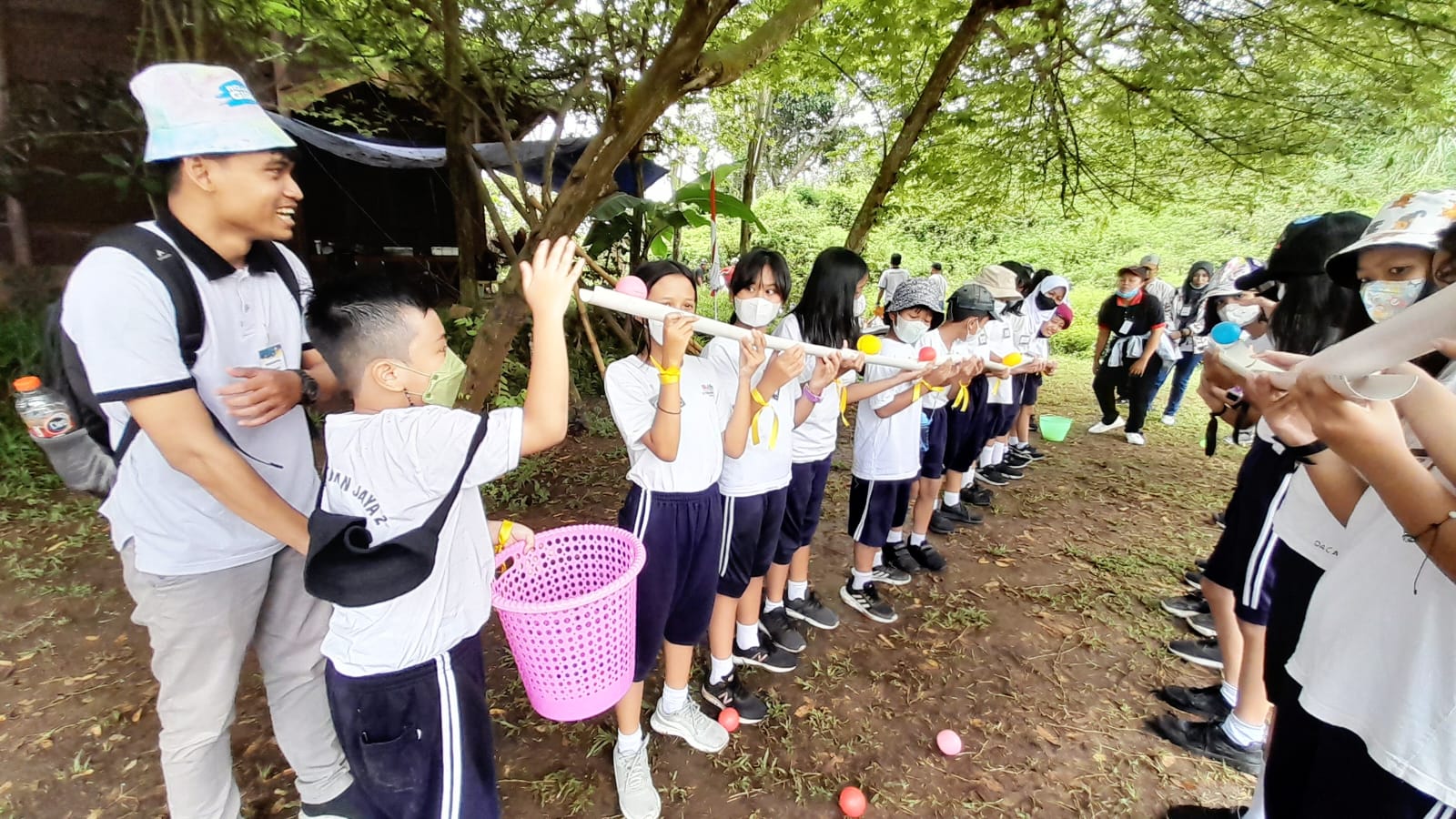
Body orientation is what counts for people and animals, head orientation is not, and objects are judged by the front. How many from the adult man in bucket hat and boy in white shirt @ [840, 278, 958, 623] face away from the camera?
0

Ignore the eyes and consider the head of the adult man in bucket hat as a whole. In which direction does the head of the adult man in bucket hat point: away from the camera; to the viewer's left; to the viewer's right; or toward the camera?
to the viewer's right

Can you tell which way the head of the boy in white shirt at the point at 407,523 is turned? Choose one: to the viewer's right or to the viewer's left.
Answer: to the viewer's right

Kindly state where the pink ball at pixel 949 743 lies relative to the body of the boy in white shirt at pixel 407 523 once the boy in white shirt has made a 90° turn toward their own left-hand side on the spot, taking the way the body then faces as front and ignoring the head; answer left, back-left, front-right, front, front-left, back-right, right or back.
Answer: back-right

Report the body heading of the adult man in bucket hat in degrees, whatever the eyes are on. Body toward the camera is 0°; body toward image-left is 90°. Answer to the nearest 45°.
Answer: approximately 315°

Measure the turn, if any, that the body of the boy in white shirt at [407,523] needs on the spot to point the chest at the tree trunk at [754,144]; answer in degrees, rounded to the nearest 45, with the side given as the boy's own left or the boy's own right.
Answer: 0° — they already face it

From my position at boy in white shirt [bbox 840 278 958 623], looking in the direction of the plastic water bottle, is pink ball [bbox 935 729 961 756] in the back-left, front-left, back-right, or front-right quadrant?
front-left

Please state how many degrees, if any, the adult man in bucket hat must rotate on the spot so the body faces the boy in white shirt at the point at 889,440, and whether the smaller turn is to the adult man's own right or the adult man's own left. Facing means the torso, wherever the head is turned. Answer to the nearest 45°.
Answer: approximately 45° to the adult man's own left

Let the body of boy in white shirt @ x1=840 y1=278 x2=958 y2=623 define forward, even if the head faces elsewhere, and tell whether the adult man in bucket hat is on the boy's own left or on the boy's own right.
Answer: on the boy's own right

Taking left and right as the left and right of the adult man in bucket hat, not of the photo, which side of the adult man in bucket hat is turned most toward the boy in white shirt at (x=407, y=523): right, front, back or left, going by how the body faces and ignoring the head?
front

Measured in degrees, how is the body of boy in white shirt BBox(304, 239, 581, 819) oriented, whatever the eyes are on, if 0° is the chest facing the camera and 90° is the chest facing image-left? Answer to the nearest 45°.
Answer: approximately 225°

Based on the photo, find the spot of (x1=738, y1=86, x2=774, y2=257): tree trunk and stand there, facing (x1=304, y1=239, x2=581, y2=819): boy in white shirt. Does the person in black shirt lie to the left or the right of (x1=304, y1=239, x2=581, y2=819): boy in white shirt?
left

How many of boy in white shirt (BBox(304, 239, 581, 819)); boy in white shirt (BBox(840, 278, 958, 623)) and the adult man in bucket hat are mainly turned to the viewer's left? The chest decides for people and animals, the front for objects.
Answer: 0

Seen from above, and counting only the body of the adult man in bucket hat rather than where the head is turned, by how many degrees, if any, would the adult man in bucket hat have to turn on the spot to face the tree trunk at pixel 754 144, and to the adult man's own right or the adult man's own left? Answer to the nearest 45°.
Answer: approximately 90° to the adult man's own left

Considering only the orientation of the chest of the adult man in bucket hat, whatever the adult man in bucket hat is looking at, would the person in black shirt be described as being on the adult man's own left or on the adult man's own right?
on the adult man's own left

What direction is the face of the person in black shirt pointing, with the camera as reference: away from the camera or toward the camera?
toward the camera

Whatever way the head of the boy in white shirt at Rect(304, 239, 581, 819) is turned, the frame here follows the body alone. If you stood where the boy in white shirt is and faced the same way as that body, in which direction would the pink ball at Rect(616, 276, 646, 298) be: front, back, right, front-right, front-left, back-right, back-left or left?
front
